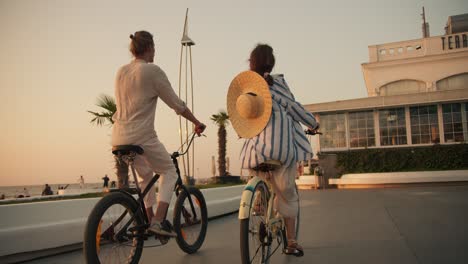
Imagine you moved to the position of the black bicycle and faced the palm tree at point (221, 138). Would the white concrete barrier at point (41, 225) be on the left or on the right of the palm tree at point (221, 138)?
left

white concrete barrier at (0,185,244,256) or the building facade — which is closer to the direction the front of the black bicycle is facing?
the building facade

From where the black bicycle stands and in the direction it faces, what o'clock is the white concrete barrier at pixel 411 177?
The white concrete barrier is roughly at 12 o'clock from the black bicycle.

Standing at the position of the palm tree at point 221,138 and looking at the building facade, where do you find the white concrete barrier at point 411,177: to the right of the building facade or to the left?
right

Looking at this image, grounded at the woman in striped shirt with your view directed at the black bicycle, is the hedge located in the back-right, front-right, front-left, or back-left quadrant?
back-right

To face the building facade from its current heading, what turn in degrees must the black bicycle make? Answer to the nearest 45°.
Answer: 0° — it already faces it

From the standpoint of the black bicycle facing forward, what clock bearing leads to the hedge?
The hedge is roughly at 12 o'clock from the black bicycle.

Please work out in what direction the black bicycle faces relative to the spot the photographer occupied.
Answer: facing away from the viewer and to the right of the viewer
